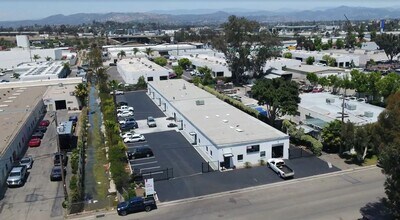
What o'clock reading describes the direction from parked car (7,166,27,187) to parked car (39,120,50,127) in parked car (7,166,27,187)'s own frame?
parked car (39,120,50,127) is roughly at 5 o'clock from parked car (7,166,27,187).

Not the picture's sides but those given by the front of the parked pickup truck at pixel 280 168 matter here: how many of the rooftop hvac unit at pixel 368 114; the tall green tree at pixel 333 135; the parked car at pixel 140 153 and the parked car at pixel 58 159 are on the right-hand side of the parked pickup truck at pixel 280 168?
2

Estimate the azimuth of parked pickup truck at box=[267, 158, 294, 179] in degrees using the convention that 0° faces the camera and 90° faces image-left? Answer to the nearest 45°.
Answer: approximately 135°

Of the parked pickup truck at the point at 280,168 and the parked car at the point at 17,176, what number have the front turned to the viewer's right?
0

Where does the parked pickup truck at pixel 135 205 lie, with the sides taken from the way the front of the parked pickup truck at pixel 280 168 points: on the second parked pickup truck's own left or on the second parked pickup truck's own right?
on the second parked pickup truck's own left

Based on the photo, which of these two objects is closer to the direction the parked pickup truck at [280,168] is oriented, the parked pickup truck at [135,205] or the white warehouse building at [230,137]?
the white warehouse building

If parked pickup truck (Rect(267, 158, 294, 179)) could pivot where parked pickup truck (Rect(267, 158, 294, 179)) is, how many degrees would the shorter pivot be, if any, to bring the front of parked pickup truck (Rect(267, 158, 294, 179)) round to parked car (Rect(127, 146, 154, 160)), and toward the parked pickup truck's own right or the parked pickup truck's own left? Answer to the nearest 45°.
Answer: approximately 45° to the parked pickup truck's own left

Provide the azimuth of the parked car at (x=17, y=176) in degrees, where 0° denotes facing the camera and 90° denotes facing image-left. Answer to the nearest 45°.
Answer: approximately 45°

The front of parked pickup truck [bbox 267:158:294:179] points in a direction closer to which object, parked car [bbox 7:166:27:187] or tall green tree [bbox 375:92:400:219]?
the parked car
